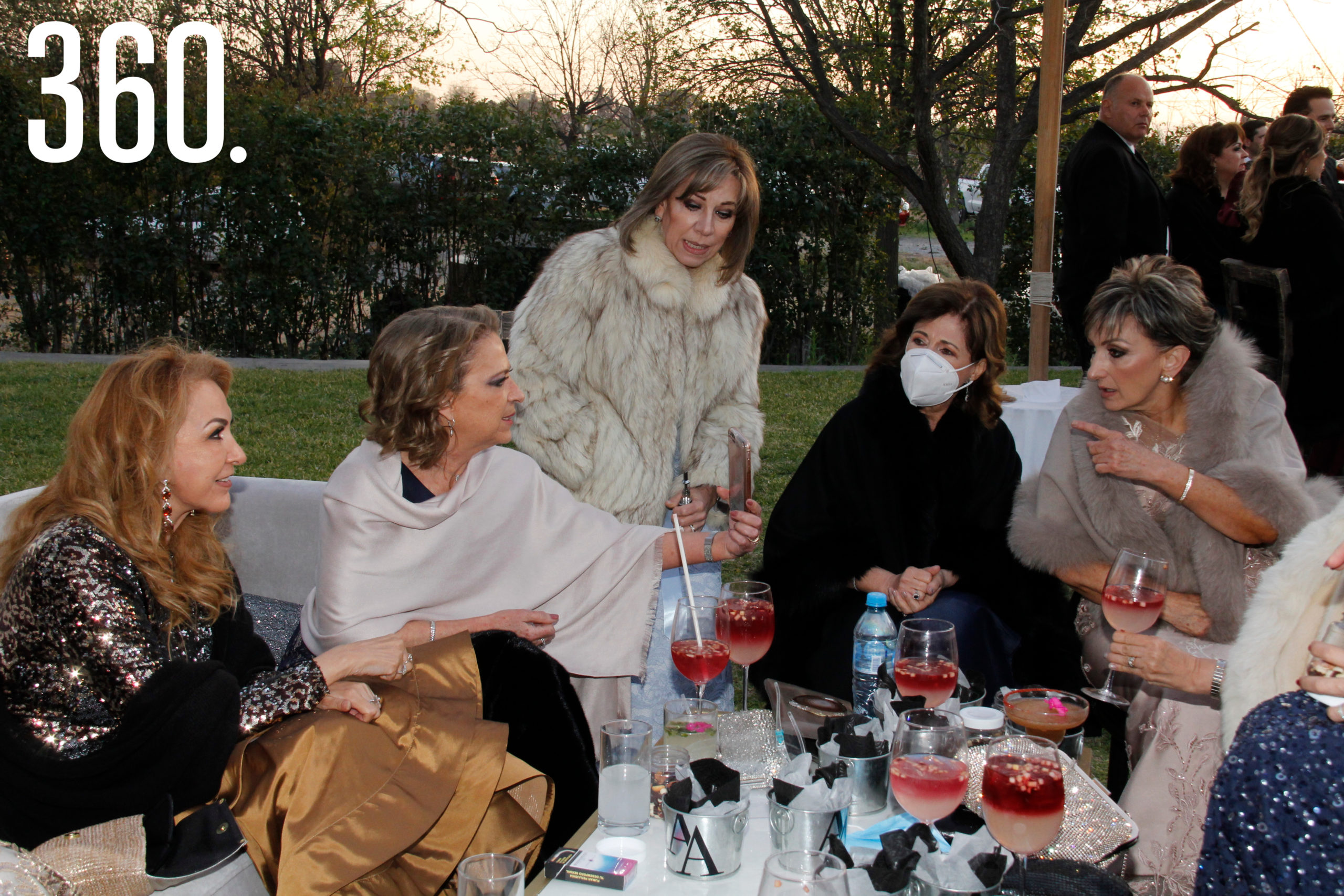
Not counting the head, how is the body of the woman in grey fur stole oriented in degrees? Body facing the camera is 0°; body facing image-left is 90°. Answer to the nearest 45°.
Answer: approximately 45°

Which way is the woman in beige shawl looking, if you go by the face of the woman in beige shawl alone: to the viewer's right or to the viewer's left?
to the viewer's right

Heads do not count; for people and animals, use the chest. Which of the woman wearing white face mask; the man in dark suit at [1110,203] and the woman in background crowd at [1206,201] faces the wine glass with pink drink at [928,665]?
the woman wearing white face mask

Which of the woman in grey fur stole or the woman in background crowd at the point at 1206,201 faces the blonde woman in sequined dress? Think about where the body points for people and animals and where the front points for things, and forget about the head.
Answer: the woman in grey fur stole

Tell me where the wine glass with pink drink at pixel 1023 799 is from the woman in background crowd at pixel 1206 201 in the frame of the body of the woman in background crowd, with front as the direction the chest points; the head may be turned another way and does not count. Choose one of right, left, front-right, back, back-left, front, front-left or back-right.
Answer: right

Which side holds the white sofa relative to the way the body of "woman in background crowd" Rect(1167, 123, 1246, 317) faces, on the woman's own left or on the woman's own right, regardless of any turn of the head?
on the woman's own right

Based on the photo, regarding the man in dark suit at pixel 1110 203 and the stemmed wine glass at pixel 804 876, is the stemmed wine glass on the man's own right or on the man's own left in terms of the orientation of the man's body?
on the man's own right

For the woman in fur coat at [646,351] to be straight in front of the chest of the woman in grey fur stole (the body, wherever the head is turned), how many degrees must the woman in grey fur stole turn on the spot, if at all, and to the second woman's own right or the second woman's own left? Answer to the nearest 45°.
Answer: approximately 45° to the second woman's own right

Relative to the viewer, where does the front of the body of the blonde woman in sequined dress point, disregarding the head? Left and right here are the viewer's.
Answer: facing to the right of the viewer

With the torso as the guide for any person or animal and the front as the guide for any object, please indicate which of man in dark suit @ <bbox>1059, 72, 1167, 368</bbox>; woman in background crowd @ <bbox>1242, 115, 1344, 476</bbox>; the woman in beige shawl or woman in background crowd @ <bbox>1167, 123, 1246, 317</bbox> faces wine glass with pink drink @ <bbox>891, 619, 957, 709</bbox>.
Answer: the woman in beige shawl

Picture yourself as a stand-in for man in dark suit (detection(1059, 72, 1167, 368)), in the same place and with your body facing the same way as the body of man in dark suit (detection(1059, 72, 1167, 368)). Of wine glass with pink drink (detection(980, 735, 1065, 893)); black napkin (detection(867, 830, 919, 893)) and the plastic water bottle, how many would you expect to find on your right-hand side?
3

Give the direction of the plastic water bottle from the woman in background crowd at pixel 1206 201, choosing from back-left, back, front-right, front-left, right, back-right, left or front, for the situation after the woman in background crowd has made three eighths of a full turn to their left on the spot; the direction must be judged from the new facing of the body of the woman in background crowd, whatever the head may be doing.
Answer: back-left

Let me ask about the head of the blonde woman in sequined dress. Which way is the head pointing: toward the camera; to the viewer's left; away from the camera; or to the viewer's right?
to the viewer's right
